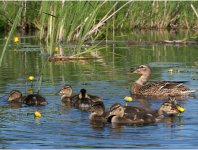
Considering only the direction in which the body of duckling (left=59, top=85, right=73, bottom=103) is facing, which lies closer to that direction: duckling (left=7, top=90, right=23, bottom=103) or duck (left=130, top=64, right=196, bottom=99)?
the duckling

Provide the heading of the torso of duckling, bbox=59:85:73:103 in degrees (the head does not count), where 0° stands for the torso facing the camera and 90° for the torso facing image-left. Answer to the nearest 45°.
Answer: approximately 90°

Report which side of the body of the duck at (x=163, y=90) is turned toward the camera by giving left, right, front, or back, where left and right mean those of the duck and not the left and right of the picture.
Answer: left

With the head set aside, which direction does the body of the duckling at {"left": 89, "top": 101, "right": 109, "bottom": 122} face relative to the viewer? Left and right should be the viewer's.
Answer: facing to the left of the viewer

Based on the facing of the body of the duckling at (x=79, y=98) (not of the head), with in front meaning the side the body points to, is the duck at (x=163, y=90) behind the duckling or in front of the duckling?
behind

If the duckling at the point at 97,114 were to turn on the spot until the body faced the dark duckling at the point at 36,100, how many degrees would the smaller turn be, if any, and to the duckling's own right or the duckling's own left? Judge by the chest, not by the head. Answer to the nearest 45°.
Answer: approximately 45° to the duckling's own right

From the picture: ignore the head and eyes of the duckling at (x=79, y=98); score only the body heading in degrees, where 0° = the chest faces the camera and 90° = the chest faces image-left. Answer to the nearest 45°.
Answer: approximately 90°
